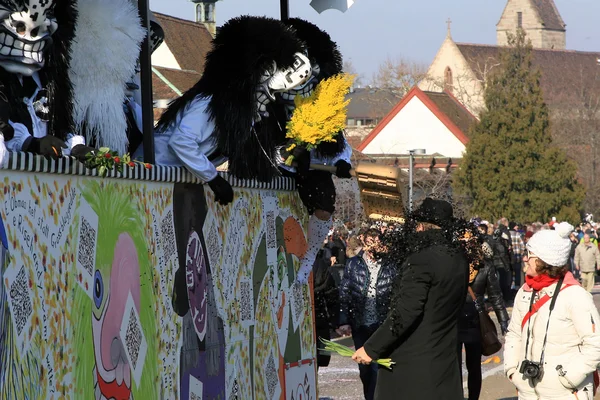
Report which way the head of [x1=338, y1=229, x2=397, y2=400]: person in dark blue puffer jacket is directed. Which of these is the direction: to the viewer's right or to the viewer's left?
to the viewer's left

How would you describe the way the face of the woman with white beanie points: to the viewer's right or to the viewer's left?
to the viewer's left

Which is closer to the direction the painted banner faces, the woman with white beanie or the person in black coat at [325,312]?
the woman with white beanie

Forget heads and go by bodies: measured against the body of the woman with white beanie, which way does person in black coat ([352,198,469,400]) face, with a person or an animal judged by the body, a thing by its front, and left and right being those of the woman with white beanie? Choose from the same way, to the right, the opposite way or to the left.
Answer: to the right

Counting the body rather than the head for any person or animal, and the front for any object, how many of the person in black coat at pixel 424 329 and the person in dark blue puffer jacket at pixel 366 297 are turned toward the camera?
1

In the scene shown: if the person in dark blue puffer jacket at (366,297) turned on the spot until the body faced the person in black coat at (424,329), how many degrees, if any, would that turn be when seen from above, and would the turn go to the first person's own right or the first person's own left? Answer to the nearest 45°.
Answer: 0° — they already face them

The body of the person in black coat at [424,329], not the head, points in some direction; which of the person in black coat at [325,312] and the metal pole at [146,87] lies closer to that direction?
the person in black coat

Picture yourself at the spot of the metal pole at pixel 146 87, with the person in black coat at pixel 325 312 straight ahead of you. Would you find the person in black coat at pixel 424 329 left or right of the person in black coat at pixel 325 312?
right

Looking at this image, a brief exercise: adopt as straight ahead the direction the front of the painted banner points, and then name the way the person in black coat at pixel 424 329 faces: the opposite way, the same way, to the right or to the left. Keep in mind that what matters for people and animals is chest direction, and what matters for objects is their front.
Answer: the opposite way

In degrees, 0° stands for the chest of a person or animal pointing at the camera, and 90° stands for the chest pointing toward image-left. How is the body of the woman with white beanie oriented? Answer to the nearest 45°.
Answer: approximately 45°
